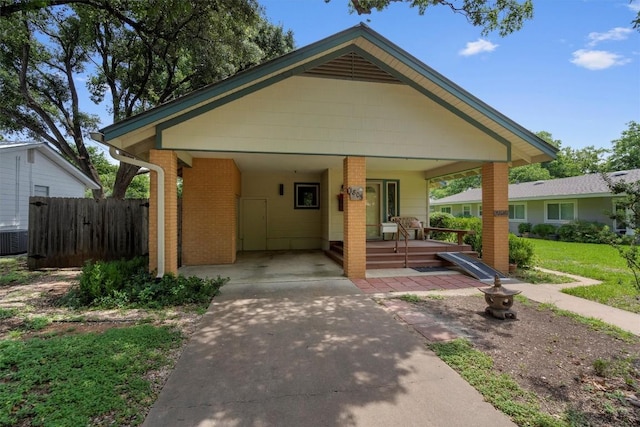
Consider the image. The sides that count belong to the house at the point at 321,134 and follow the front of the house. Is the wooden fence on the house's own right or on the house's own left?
on the house's own right

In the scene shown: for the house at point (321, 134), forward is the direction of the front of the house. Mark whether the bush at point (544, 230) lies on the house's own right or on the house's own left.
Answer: on the house's own left

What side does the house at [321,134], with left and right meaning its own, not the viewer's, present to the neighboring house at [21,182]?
right

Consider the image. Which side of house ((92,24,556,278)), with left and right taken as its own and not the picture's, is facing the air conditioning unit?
right

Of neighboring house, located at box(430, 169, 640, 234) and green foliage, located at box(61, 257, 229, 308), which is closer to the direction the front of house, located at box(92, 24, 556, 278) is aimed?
the green foliage

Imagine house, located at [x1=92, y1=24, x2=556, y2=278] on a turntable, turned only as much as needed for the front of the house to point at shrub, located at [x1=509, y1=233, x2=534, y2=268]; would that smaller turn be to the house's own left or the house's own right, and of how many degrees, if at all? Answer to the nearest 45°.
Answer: approximately 90° to the house's own left

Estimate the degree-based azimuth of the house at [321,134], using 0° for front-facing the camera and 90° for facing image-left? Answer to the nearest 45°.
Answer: approximately 0°

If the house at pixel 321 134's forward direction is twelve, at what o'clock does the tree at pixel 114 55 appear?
The tree is roughly at 4 o'clock from the house.
